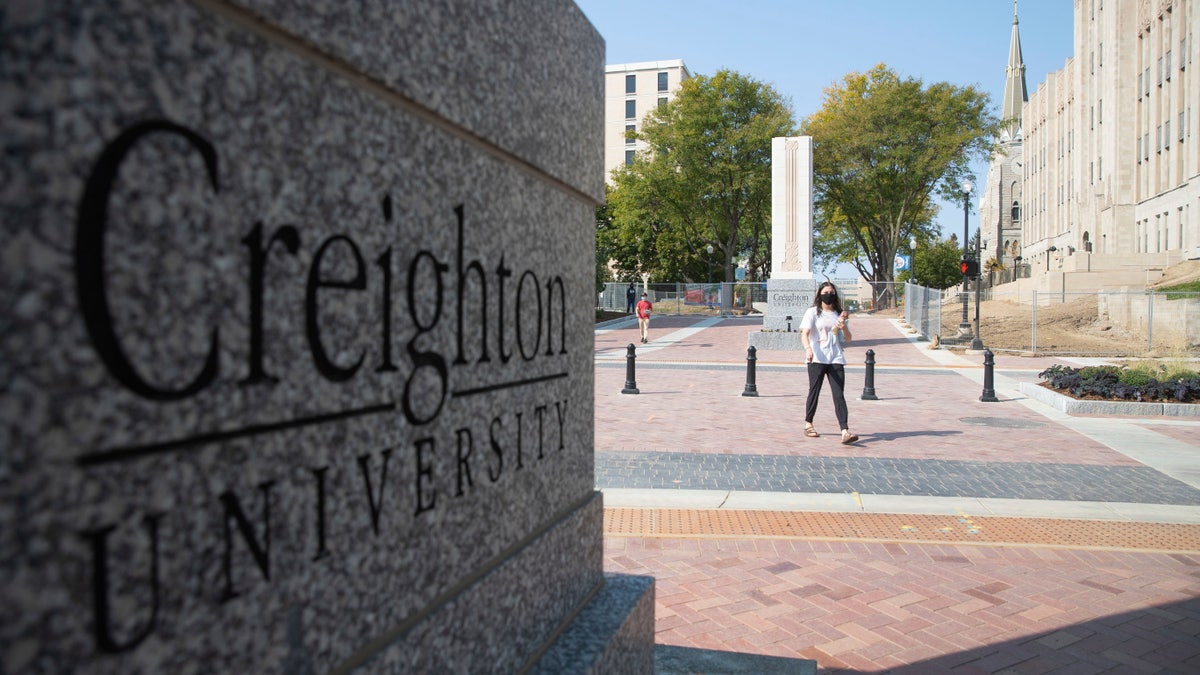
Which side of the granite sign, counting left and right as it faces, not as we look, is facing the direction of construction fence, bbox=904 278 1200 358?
left

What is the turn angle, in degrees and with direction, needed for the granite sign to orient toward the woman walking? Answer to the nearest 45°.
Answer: approximately 90° to its left

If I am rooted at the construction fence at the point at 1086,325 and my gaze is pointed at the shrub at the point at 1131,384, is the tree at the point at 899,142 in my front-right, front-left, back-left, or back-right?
back-right

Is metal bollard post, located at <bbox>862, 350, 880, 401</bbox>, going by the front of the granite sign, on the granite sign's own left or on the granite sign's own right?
on the granite sign's own left

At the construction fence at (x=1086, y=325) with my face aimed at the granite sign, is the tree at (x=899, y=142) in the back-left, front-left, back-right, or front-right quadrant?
back-right

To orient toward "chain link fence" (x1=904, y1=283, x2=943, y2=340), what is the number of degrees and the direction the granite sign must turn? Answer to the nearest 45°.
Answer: approximately 90° to its left

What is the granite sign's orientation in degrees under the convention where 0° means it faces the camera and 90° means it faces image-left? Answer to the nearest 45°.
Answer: approximately 315°
